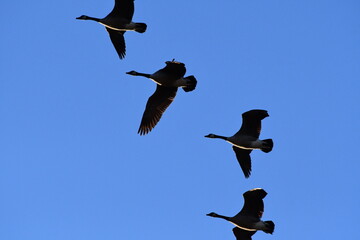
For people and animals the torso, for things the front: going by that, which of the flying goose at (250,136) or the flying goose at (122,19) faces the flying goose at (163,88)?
the flying goose at (250,136)

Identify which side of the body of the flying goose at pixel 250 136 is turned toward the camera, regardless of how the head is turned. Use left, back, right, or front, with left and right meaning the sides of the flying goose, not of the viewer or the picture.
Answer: left

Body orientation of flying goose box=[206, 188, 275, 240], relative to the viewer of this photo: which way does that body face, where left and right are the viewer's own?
facing to the left of the viewer

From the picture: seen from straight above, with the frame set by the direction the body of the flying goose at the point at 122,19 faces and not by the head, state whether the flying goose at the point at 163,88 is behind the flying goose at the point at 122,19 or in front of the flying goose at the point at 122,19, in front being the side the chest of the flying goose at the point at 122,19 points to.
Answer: behind

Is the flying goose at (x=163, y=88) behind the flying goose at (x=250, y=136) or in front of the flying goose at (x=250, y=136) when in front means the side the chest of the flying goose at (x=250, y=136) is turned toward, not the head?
in front

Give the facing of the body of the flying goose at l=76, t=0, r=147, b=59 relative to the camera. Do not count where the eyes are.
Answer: to the viewer's left

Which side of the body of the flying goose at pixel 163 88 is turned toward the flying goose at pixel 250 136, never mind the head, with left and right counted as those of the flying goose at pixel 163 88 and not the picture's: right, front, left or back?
back

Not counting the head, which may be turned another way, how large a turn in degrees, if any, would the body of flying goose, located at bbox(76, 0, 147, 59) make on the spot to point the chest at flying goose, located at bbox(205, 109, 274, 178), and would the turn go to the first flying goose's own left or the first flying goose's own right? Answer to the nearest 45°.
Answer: approximately 180°

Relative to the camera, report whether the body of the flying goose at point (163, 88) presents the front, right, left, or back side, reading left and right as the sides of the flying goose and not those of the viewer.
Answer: left
